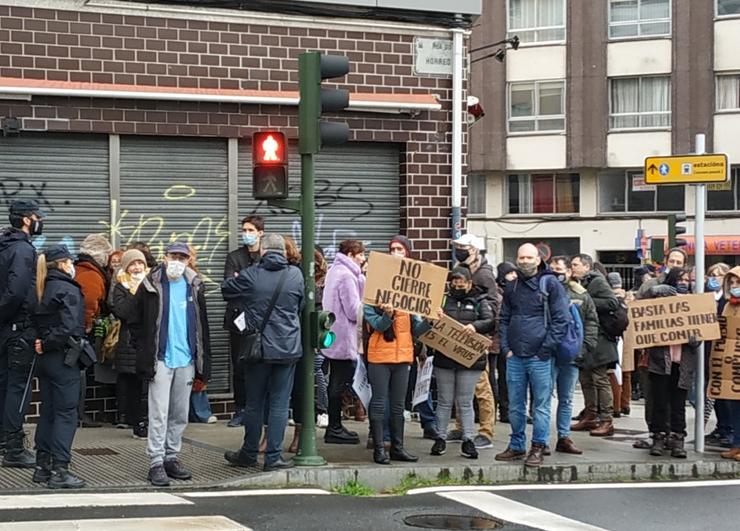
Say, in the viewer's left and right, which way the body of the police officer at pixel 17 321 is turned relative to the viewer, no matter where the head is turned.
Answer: facing to the right of the viewer

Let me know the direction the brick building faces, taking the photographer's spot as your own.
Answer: facing the viewer

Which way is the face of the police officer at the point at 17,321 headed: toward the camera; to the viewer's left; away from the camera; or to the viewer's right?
to the viewer's right

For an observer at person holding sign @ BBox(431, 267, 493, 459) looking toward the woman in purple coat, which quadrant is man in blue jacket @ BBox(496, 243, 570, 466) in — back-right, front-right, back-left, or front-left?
back-left

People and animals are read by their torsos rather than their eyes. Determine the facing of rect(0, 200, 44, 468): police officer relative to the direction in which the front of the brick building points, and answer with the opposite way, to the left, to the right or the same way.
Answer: to the left

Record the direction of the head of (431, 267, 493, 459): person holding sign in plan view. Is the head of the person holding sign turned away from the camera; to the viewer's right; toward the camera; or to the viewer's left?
toward the camera

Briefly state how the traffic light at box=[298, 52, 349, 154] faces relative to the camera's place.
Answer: facing to the right of the viewer

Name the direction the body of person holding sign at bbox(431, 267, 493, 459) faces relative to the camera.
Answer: toward the camera

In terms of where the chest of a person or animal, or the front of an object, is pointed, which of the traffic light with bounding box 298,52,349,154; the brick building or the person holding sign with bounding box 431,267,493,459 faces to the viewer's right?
the traffic light

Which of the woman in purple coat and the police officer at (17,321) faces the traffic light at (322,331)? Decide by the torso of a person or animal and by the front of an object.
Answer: the police officer

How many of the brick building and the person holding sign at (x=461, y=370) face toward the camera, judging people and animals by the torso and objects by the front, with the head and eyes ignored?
2

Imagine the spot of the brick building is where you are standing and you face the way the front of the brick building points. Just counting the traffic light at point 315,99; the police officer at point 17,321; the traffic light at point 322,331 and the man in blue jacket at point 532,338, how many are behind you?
0

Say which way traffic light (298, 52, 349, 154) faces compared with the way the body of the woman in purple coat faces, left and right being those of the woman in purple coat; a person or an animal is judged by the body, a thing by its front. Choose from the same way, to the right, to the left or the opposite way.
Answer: the same way

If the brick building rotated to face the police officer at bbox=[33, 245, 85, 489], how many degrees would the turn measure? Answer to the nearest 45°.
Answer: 0° — it already faces them

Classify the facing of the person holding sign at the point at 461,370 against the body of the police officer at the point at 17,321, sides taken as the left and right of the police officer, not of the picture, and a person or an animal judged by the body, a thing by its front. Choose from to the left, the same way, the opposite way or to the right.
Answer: to the right

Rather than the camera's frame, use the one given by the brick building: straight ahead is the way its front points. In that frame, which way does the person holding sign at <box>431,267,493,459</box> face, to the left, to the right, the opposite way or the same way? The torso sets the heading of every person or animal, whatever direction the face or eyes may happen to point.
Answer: the same way

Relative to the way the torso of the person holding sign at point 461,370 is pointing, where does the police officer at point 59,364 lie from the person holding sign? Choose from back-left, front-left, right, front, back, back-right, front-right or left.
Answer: front-right
